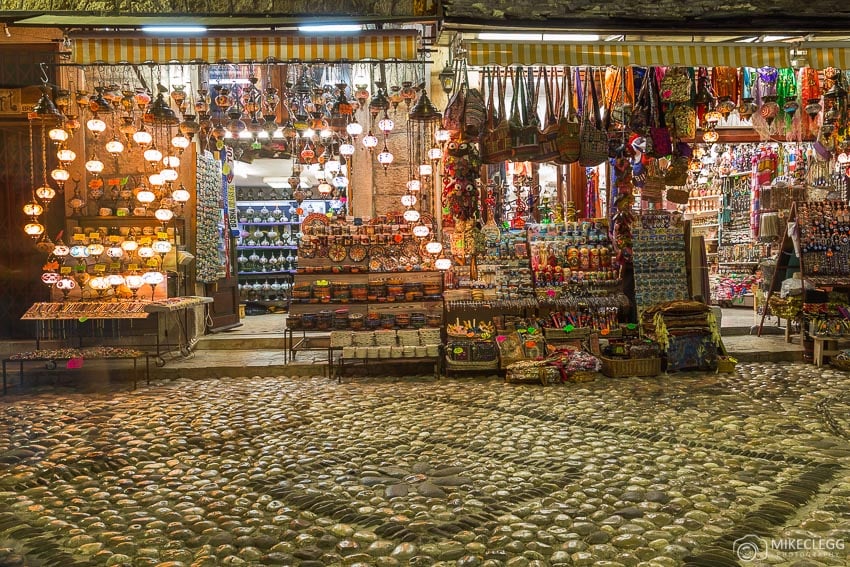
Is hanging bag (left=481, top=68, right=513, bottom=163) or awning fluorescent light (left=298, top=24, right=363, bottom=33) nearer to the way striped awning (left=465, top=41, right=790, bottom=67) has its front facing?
the awning fluorescent light

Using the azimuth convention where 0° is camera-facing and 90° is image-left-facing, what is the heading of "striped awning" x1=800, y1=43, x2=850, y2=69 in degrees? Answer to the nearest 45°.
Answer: approximately 0°

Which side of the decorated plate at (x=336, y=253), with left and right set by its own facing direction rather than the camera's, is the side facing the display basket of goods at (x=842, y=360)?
left

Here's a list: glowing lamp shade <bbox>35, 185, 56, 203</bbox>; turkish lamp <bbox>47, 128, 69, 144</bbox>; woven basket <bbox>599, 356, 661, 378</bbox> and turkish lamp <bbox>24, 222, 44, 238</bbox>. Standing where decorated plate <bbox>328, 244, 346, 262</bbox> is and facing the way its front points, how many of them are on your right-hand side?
3

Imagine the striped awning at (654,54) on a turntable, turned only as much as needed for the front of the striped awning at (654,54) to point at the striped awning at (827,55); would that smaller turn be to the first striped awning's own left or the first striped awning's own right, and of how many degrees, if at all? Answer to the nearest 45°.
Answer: approximately 90° to the first striped awning's own left

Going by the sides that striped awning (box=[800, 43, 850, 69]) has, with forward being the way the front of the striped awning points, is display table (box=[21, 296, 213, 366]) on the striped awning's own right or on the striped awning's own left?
on the striped awning's own right

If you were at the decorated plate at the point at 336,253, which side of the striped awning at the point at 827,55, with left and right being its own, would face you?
right
